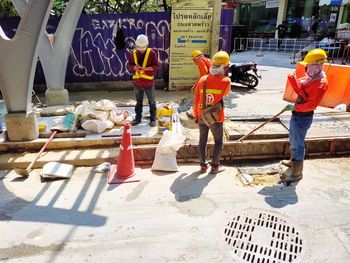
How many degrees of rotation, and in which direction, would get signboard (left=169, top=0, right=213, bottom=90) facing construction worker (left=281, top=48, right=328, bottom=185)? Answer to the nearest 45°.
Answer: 0° — it already faces them

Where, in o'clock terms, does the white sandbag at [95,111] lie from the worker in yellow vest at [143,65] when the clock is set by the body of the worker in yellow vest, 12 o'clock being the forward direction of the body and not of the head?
The white sandbag is roughly at 3 o'clock from the worker in yellow vest.

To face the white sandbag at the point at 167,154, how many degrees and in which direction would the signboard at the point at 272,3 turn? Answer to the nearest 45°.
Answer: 0° — it already faces it

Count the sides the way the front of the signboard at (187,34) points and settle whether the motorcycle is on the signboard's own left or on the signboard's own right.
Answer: on the signboard's own left

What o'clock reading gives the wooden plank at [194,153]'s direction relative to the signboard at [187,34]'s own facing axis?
The wooden plank is roughly at 12 o'clock from the signboard.

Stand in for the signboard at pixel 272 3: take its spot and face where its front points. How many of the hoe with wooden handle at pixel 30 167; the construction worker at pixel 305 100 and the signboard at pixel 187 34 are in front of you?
3

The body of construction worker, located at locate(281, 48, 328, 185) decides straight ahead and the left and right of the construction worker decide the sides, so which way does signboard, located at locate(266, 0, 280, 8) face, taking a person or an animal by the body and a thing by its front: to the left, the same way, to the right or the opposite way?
to the left

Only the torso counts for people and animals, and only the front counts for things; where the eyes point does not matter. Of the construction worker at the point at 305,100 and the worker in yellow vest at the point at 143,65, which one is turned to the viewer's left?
the construction worker

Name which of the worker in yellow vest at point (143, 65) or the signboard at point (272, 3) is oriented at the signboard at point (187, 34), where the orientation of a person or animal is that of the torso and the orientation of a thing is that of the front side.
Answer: the signboard at point (272, 3)

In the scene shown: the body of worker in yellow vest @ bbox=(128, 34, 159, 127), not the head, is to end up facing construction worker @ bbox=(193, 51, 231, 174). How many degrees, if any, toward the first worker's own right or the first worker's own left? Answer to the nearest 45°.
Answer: approximately 45° to the first worker's own left

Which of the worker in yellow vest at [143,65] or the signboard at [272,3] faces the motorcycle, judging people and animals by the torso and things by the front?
the signboard
